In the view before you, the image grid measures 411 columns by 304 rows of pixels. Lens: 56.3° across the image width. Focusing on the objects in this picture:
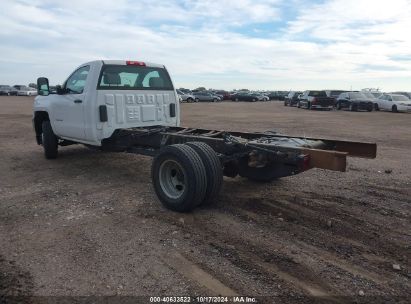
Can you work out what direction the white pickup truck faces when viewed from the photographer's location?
facing away from the viewer and to the left of the viewer

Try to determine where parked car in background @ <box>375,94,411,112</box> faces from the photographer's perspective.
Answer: facing the viewer and to the right of the viewer

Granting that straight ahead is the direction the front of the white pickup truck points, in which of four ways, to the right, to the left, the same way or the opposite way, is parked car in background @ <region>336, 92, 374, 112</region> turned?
the opposite way

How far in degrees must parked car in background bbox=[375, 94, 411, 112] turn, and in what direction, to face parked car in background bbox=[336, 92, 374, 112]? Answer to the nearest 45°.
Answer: approximately 135° to its right

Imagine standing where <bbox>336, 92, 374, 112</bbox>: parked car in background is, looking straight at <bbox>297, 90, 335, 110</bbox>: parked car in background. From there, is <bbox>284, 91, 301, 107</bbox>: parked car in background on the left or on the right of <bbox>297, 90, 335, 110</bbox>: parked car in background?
right

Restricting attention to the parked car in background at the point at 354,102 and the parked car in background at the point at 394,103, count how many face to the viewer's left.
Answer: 0

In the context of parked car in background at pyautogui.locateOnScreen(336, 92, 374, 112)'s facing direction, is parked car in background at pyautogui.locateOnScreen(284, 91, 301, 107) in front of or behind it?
behind

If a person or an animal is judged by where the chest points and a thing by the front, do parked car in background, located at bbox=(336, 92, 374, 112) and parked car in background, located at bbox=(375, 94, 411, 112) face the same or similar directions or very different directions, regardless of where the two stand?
same or similar directions
